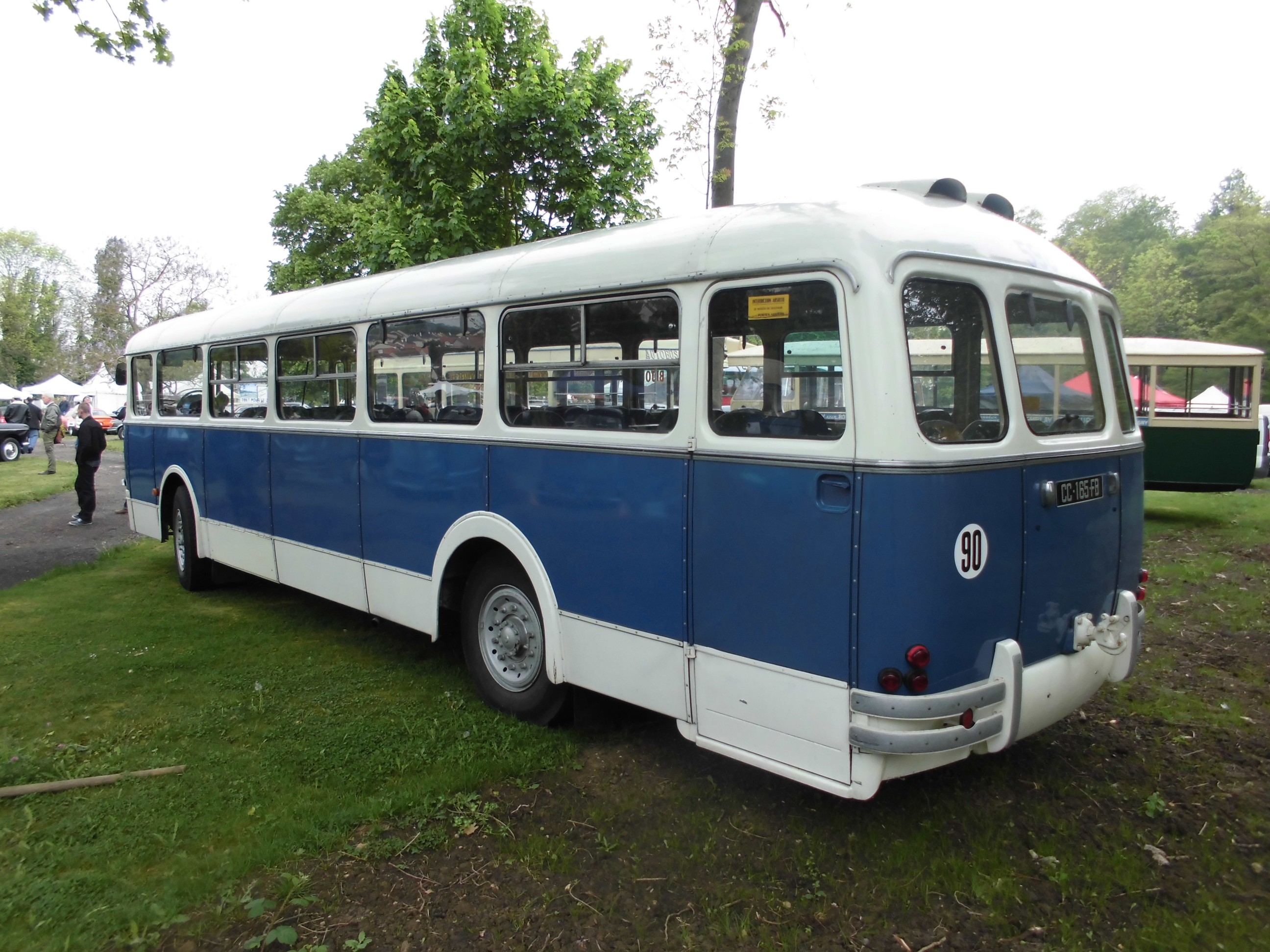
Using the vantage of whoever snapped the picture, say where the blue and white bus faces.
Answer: facing away from the viewer and to the left of the viewer

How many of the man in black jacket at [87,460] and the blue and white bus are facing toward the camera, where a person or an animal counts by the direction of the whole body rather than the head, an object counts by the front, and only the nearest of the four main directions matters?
0

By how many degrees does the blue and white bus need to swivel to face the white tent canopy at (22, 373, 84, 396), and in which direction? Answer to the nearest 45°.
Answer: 0° — it already faces it

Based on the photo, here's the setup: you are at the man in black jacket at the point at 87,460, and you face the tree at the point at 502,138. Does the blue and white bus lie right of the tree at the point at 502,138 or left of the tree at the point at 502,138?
right

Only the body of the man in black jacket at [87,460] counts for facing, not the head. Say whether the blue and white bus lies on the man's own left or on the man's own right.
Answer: on the man's own left

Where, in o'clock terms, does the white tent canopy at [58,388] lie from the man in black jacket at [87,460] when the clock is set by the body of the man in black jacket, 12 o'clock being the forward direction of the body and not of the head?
The white tent canopy is roughly at 3 o'clock from the man in black jacket.

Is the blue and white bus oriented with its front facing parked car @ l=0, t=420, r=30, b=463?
yes

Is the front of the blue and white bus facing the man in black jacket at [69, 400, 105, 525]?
yes

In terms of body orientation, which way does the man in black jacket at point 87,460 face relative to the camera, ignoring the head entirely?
to the viewer's left

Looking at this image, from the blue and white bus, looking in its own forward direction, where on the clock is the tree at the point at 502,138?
The tree is roughly at 1 o'clock from the blue and white bus.
